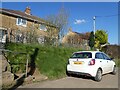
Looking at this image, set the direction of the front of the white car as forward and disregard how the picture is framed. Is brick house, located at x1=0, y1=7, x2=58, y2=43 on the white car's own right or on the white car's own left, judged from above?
on the white car's own left

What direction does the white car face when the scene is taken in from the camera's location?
facing away from the viewer and to the right of the viewer
